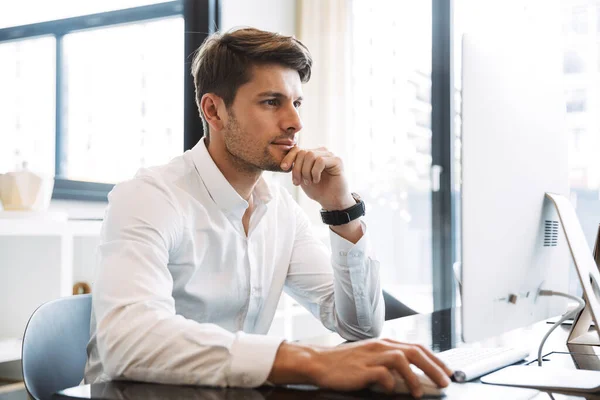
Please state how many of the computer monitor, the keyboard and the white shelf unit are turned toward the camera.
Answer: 1

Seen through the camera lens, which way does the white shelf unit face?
facing the viewer

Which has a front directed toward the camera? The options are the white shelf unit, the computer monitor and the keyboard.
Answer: the white shelf unit

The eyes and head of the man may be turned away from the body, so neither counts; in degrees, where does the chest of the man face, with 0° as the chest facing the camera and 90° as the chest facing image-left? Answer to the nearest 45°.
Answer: approximately 315°

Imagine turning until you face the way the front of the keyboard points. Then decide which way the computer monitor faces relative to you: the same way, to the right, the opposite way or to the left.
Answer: the same way

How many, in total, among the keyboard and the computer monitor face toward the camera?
0

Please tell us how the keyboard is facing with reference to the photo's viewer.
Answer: facing away from the viewer and to the left of the viewer

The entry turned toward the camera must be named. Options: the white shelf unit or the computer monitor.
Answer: the white shelf unit

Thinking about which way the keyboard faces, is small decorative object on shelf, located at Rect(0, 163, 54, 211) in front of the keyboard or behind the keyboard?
in front

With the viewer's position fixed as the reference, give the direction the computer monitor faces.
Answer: facing away from the viewer and to the left of the viewer

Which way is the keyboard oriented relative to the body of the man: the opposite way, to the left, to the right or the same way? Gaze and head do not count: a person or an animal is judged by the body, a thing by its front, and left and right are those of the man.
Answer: the opposite way

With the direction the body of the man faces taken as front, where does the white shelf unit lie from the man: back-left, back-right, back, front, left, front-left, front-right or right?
back

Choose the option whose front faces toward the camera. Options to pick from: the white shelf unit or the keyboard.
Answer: the white shelf unit

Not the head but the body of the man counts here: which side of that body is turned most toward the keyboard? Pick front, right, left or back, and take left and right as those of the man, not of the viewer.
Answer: front
